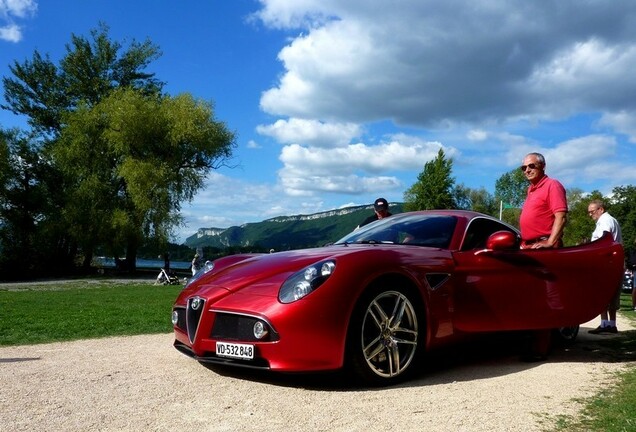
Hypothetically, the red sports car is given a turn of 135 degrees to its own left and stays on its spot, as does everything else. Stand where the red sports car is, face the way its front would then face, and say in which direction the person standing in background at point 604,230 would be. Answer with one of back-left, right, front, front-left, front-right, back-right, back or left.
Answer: front-left

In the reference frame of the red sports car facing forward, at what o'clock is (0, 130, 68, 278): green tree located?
The green tree is roughly at 3 o'clock from the red sports car.

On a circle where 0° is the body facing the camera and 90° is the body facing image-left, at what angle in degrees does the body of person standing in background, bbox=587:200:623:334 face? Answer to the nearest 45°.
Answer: approximately 90°

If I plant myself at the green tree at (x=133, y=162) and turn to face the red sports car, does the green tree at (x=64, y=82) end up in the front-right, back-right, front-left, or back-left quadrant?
back-right

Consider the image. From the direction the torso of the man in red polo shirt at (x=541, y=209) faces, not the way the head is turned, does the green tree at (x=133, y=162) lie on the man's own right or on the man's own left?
on the man's own right

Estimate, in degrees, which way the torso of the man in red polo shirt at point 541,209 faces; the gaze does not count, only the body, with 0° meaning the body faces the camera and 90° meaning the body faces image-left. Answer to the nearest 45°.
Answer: approximately 45°
